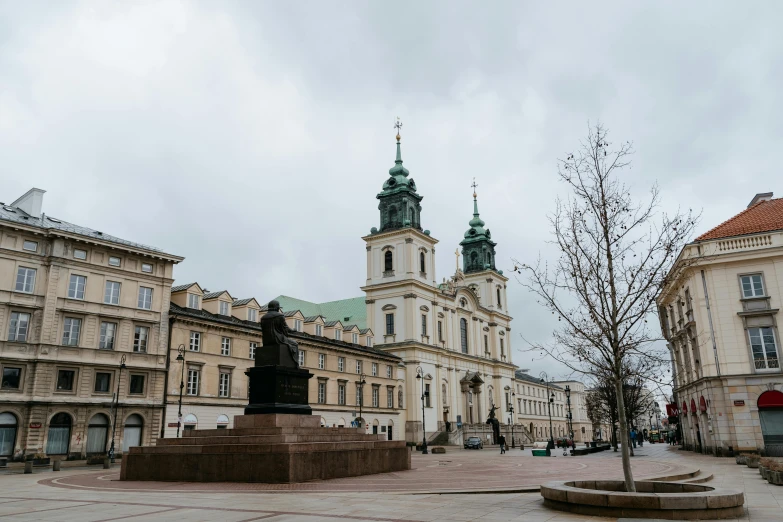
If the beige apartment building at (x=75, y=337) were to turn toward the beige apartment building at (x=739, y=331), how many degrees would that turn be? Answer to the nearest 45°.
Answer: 0° — it already faces it

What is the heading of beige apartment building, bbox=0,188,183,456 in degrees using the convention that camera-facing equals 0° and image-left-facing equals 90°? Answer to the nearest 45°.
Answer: approximately 315°
